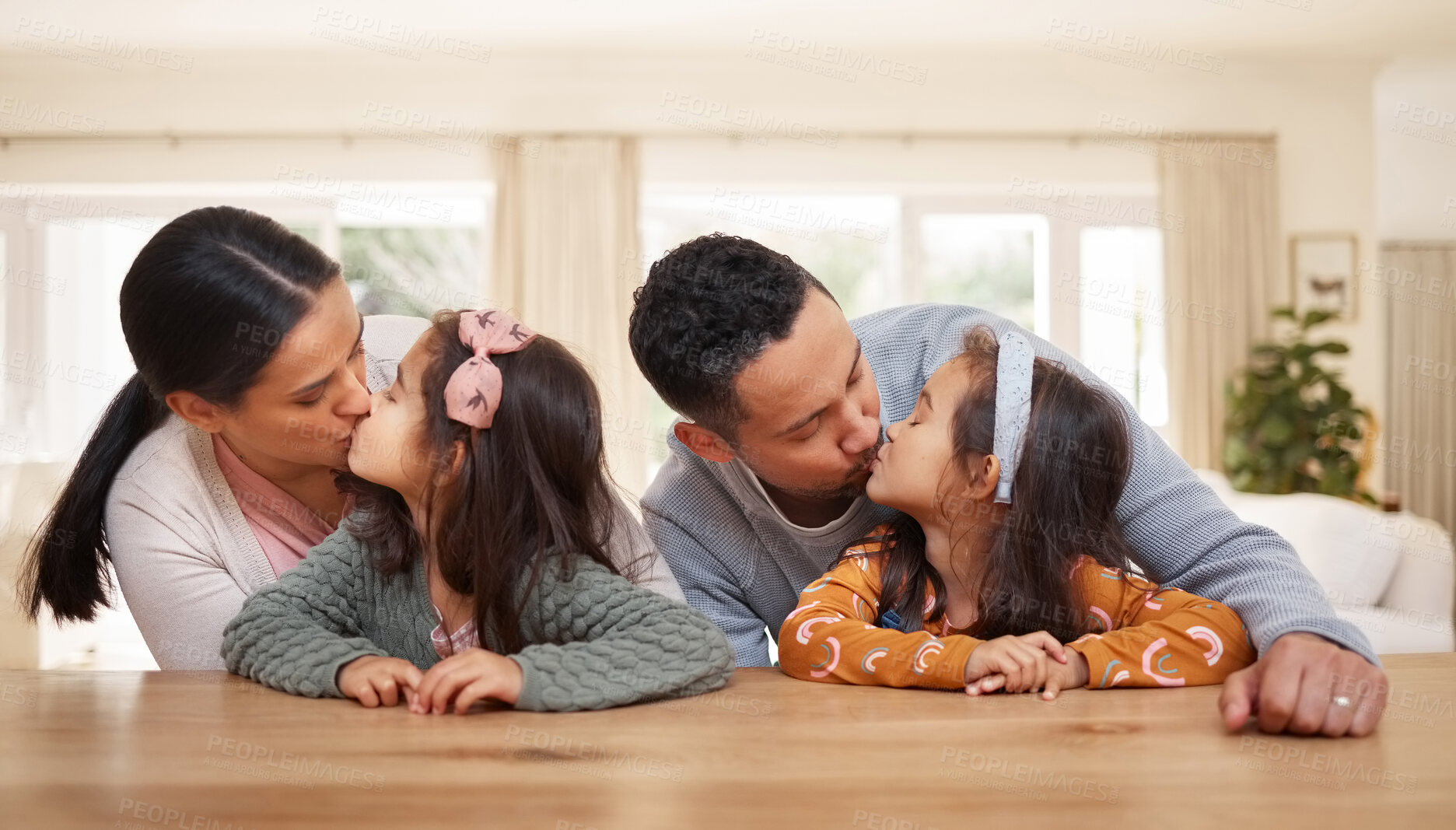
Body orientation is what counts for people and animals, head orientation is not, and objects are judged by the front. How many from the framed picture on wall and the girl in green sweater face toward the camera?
2

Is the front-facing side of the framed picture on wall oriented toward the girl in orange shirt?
yes

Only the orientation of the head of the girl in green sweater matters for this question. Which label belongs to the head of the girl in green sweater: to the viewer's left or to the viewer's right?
to the viewer's left

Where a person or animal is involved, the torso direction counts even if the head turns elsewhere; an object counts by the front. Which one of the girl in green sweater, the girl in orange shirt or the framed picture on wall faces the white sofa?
the framed picture on wall

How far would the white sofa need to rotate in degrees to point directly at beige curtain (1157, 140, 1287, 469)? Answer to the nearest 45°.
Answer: approximately 180°

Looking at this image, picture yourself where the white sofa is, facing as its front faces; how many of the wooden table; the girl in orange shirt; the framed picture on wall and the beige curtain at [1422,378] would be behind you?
2

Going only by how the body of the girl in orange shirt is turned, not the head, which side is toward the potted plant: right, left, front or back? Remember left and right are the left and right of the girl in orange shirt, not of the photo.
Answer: back

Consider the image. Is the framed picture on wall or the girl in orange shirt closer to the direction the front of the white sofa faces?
the girl in orange shirt

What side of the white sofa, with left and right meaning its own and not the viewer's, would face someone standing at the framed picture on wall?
back

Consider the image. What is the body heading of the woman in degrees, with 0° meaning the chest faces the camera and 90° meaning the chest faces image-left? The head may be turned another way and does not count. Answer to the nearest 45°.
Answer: approximately 315°

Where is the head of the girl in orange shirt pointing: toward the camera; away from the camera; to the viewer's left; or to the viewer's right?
to the viewer's left

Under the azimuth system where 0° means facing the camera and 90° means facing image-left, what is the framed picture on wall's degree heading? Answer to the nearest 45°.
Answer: approximately 0°
